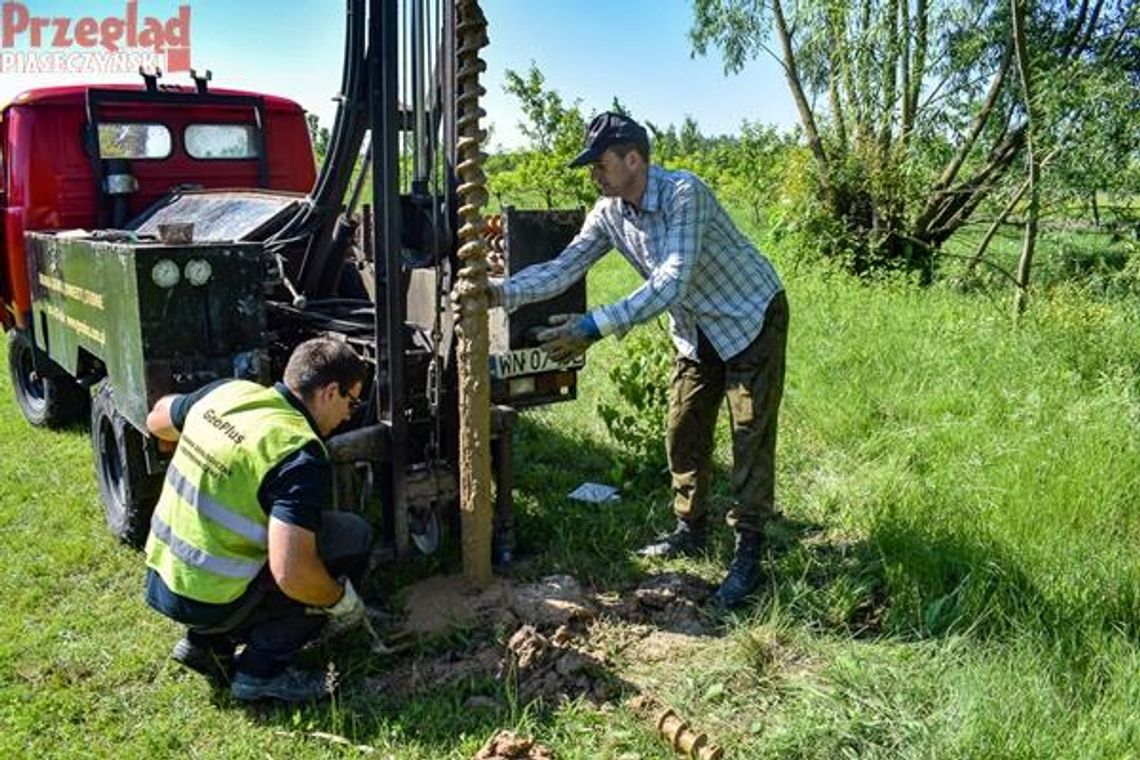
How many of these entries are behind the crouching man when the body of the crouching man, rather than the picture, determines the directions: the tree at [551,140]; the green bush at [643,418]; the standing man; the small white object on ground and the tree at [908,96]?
0

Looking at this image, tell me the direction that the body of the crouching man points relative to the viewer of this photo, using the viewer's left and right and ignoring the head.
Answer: facing away from the viewer and to the right of the viewer

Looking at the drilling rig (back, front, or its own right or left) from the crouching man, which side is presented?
back

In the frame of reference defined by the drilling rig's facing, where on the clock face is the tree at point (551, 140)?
The tree is roughly at 2 o'clock from the drilling rig.

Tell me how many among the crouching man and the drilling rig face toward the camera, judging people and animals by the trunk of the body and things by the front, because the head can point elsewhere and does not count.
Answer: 0

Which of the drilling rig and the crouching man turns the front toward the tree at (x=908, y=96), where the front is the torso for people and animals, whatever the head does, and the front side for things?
the crouching man

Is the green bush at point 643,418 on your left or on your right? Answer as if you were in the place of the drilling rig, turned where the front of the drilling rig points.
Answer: on your right

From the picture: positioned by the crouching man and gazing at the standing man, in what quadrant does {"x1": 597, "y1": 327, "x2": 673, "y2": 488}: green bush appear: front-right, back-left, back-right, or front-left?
front-left

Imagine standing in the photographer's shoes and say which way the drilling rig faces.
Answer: facing away from the viewer and to the left of the viewer

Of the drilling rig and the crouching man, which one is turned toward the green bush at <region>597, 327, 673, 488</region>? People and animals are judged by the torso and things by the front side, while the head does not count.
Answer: the crouching man

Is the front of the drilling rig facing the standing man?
no

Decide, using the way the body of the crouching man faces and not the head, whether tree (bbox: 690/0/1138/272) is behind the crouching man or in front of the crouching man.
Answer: in front

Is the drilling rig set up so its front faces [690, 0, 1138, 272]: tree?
no

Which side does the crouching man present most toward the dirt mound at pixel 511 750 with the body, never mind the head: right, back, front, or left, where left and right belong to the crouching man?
right

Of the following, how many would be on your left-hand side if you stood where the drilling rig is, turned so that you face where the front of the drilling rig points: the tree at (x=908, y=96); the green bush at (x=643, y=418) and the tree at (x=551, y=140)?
0

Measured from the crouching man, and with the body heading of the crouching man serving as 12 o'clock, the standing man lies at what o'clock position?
The standing man is roughly at 1 o'clock from the crouching man.

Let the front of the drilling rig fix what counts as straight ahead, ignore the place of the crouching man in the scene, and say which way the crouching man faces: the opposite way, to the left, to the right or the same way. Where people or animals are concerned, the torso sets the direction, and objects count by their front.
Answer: to the right

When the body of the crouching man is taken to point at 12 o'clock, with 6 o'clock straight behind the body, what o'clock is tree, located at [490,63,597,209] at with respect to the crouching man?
The tree is roughly at 11 o'clock from the crouching man.

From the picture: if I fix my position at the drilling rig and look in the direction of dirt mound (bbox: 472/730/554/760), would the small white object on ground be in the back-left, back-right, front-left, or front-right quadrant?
front-left
